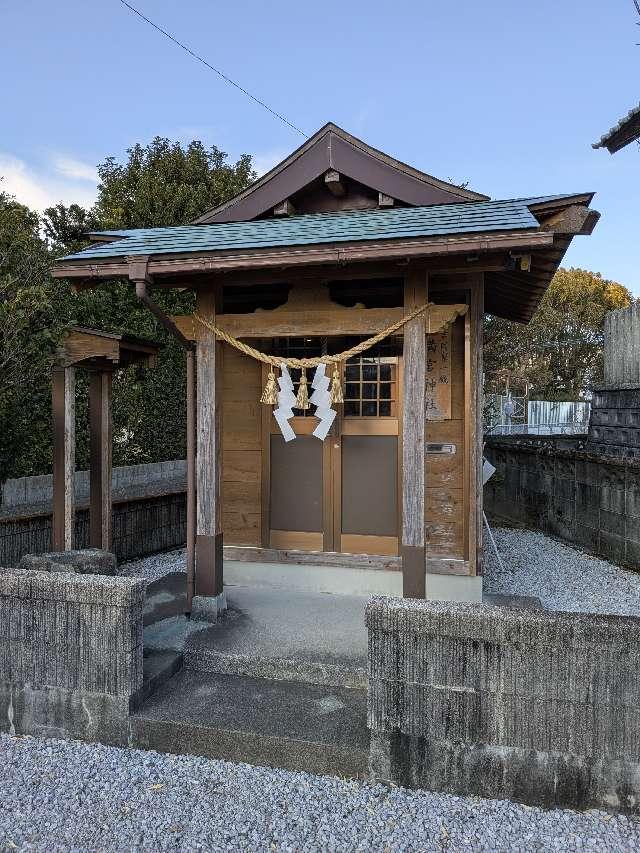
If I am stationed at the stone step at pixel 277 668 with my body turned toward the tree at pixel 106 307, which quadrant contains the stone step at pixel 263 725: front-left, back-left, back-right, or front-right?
back-left

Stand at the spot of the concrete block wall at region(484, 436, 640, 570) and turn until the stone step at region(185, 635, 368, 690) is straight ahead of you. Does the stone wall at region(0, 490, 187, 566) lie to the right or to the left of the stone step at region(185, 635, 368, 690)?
right

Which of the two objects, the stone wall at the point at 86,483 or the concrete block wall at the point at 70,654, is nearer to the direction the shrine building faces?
the concrete block wall

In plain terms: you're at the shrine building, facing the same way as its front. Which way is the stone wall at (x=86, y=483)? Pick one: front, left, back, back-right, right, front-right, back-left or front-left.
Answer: back-right

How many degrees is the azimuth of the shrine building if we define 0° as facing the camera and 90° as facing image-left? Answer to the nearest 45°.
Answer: approximately 0°

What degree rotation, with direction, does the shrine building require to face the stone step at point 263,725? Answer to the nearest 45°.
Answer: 0° — it already faces it

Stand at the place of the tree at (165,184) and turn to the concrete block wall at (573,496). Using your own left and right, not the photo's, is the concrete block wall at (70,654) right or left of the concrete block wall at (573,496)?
right

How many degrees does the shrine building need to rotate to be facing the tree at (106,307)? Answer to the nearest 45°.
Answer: approximately 135° to its right

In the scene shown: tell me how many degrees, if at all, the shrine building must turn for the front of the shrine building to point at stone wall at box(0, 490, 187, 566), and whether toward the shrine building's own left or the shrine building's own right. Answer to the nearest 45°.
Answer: approximately 135° to the shrine building's own right

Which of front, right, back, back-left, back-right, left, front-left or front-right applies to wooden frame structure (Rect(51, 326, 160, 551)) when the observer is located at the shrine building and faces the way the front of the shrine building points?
right

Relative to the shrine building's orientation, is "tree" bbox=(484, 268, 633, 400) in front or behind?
behind
